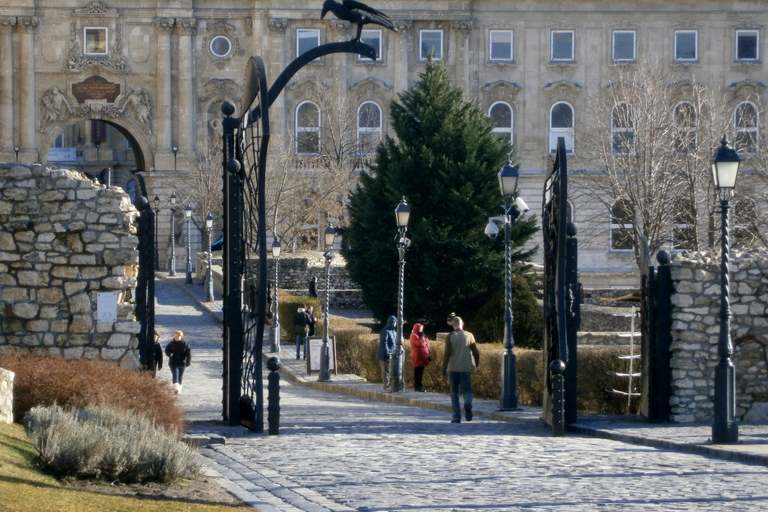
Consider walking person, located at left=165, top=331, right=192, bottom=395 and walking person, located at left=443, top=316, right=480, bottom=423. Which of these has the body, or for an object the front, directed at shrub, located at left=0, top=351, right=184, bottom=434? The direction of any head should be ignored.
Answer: walking person, located at left=165, top=331, right=192, bottom=395

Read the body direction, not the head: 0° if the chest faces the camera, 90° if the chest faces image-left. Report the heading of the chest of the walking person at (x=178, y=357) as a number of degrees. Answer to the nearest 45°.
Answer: approximately 0°

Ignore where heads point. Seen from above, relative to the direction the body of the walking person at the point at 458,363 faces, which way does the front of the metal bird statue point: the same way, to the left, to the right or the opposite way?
to the left
